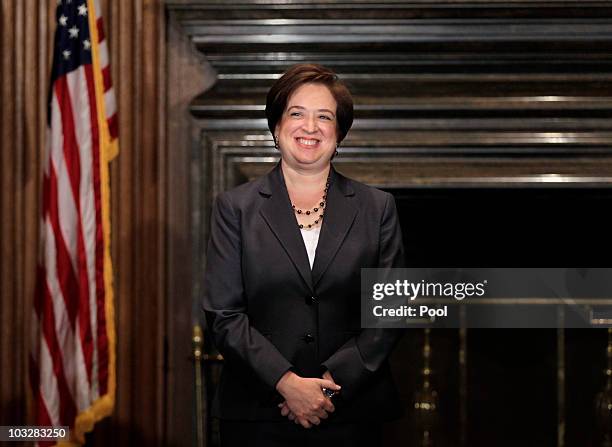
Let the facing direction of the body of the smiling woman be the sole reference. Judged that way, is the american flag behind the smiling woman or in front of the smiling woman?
behind

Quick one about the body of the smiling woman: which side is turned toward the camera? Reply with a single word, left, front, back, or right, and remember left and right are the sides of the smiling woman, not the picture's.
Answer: front
